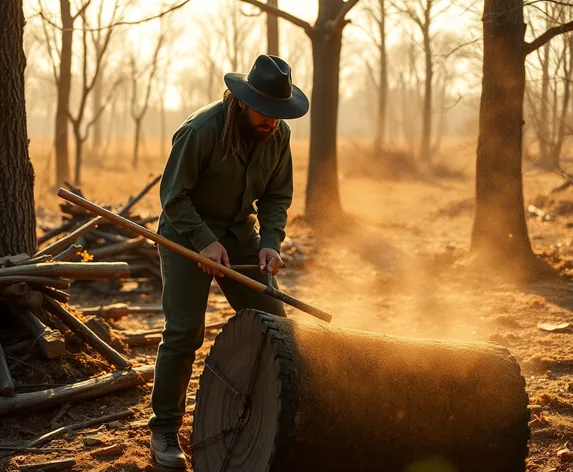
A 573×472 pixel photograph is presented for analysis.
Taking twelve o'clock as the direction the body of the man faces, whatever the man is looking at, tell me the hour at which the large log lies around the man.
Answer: The large log is roughly at 12 o'clock from the man.

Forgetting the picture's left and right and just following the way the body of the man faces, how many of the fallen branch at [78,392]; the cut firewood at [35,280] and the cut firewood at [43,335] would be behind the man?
3

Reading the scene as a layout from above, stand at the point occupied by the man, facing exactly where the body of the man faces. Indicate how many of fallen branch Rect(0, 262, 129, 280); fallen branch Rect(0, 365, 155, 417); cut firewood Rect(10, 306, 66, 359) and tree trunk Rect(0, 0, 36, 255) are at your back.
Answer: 4

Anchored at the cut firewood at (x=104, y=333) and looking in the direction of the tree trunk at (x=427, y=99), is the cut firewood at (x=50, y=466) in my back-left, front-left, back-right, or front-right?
back-right

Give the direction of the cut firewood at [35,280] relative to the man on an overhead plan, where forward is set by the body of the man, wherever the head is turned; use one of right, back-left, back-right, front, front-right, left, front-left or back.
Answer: back

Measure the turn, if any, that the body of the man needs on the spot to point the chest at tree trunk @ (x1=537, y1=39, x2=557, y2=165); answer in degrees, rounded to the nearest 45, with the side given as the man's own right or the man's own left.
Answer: approximately 90° to the man's own left

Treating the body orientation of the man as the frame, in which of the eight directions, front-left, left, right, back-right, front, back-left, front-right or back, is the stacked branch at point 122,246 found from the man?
back-left

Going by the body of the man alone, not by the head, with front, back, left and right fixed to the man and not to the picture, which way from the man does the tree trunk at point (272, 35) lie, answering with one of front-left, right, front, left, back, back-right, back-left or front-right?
back-left

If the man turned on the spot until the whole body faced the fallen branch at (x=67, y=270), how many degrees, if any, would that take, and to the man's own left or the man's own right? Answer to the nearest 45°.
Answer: approximately 180°

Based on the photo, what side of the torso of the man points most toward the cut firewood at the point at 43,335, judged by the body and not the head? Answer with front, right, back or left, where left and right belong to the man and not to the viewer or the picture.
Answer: back

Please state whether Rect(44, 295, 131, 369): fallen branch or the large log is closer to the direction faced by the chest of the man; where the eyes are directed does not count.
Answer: the large log

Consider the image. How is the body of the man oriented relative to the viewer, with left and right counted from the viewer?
facing the viewer and to the right of the viewer

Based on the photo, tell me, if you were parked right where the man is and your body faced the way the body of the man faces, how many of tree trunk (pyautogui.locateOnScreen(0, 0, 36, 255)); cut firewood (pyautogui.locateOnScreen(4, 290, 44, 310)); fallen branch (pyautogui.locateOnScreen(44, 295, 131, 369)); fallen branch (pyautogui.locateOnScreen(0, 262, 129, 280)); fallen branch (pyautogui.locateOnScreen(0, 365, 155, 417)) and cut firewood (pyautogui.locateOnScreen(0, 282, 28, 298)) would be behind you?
6
